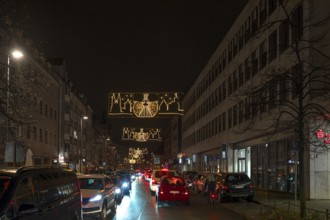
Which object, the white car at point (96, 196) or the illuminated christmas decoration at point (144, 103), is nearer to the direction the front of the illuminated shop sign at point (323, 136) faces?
the white car

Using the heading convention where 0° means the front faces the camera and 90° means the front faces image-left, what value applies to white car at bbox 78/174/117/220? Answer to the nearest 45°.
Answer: approximately 45°

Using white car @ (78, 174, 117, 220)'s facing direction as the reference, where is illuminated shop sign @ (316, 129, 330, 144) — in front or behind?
behind

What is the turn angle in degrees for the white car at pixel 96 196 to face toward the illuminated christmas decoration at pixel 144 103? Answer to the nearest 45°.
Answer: approximately 135° to its right
